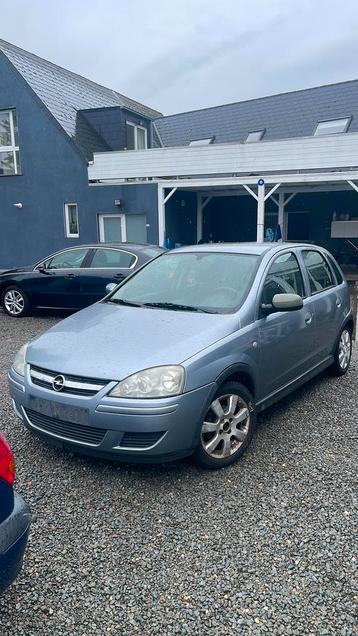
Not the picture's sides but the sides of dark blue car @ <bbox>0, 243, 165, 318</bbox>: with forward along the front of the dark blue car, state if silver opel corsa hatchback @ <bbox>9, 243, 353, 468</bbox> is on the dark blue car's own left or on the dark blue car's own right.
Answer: on the dark blue car's own left

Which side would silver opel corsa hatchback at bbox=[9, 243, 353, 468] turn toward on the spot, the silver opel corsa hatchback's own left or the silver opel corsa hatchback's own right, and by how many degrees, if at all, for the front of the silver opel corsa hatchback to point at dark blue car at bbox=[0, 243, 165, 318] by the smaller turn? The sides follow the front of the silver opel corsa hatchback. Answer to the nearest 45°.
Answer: approximately 135° to the silver opel corsa hatchback's own right

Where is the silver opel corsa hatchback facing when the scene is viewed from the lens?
facing the viewer and to the left of the viewer

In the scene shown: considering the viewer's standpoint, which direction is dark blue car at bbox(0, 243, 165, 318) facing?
facing to the left of the viewer

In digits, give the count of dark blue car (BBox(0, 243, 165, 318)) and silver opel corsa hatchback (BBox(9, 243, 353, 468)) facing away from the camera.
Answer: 0
